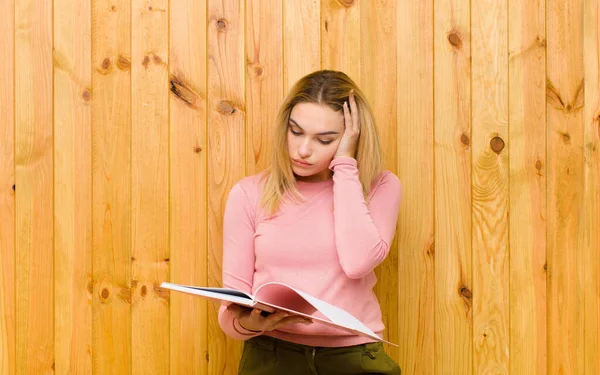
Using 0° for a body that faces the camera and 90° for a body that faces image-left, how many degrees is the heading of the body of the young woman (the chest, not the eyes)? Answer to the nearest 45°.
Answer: approximately 0°
